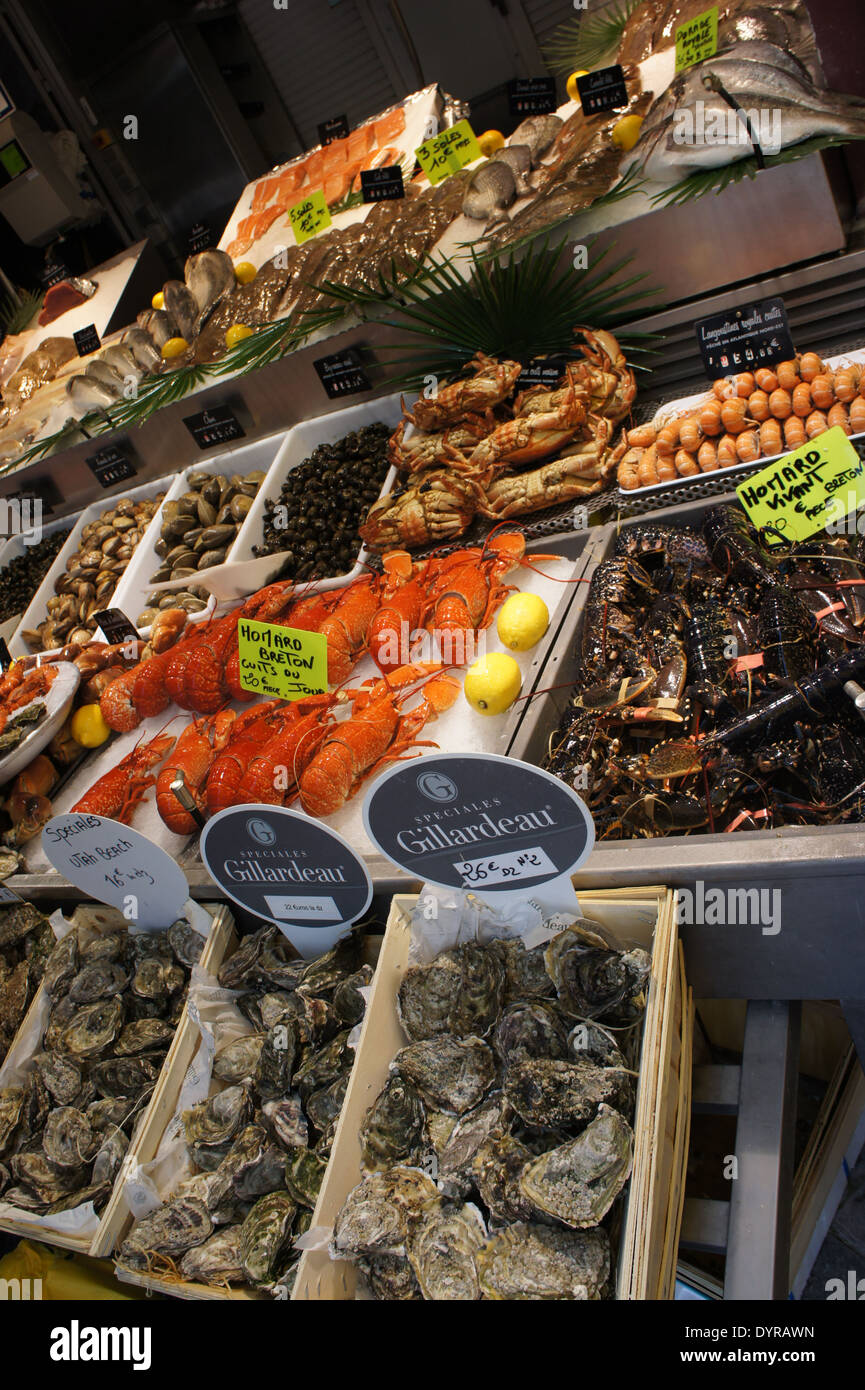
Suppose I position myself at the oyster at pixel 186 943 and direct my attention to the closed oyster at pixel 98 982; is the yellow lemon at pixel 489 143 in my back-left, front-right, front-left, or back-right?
back-right

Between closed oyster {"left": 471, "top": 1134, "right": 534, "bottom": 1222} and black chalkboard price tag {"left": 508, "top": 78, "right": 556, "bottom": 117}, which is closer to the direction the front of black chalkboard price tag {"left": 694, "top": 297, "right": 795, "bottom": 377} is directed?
the closed oyster

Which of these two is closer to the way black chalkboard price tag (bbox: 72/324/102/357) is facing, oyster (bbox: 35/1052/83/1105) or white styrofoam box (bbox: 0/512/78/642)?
the oyster

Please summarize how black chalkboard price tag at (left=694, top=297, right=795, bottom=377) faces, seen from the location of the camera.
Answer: facing the viewer

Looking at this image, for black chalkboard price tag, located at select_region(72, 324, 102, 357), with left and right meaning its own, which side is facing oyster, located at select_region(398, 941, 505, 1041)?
front

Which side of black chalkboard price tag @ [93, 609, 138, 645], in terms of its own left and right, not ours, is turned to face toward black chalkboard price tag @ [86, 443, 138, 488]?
back

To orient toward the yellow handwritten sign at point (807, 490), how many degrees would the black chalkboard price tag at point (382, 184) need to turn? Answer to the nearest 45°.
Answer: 0° — it already faces it

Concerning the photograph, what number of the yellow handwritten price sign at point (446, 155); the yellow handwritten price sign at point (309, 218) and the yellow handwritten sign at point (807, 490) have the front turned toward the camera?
3

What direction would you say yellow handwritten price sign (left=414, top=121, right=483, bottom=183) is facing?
toward the camera

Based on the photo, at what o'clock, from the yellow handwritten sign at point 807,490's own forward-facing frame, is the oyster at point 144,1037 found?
The oyster is roughly at 2 o'clock from the yellow handwritten sign.

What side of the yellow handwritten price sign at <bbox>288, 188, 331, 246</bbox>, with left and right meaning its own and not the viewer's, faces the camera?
front

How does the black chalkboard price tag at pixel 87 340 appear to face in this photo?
toward the camera

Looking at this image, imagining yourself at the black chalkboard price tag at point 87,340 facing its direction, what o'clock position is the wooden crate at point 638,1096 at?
The wooden crate is roughly at 12 o'clock from the black chalkboard price tag.

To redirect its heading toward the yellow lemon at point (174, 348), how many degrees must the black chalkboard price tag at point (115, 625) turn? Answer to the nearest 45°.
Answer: approximately 135° to its left

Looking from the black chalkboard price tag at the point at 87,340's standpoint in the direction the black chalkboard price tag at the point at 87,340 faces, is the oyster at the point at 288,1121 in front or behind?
in front
